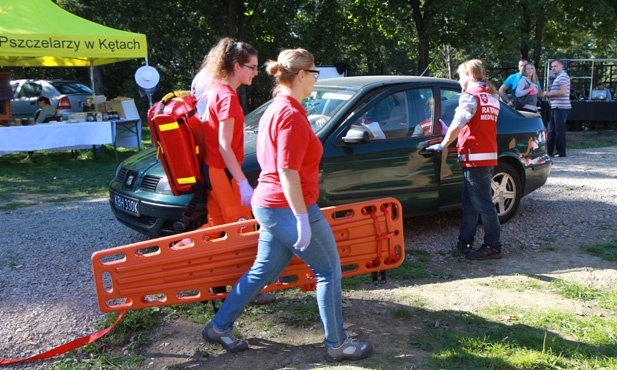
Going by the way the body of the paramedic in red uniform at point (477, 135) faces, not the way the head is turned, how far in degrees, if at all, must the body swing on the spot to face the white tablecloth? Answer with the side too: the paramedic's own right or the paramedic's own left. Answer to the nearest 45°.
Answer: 0° — they already face it

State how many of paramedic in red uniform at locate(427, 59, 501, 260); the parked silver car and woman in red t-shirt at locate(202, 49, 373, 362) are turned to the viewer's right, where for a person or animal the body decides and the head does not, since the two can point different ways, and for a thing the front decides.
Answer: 1

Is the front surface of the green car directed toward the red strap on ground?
yes

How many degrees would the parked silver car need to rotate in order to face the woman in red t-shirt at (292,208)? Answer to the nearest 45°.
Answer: approximately 135° to its left

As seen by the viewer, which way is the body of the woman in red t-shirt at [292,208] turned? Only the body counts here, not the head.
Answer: to the viewer's right

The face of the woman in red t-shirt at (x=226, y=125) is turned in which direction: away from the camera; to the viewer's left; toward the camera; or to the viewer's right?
to the viewer's right

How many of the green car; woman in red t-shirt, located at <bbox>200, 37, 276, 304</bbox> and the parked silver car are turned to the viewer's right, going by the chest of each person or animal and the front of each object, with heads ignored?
1

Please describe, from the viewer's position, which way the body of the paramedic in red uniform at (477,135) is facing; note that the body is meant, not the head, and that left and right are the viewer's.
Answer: facing away from the viewer and to the left of the viewer

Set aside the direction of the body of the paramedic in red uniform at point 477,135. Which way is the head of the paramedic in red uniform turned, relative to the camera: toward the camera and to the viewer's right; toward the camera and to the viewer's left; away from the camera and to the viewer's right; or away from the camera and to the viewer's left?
away from the camera and to the viewer's left
